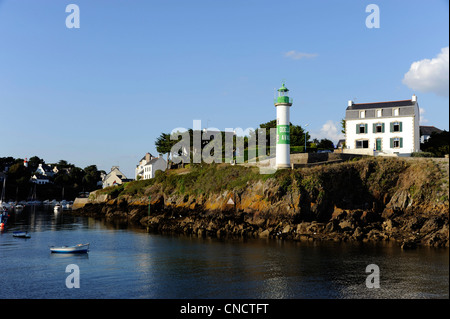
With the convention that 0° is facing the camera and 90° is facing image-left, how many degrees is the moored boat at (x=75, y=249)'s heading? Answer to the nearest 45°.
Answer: approximately 270°
